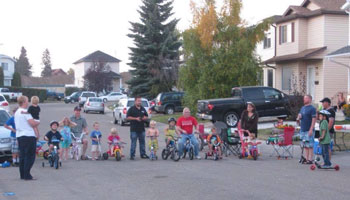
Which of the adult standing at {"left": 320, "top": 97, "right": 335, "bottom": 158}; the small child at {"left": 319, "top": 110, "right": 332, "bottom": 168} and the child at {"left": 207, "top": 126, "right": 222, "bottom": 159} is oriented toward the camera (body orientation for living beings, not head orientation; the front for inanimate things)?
the child

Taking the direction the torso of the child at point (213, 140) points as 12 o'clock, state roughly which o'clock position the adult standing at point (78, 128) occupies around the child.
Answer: The adult standing is roughly at 3 o'clock from the child.

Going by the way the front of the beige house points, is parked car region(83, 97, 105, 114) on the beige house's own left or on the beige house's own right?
on the beige house's own right

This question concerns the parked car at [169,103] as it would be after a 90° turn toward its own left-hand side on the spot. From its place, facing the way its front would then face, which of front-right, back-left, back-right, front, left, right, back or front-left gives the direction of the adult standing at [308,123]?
back-left

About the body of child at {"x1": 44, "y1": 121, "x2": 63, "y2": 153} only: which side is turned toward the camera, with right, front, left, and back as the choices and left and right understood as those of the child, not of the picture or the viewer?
front

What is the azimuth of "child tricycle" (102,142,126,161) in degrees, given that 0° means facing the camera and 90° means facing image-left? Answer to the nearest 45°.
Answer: approximately 315°

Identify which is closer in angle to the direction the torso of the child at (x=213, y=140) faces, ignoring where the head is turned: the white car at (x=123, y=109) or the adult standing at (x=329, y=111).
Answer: the adult standing
